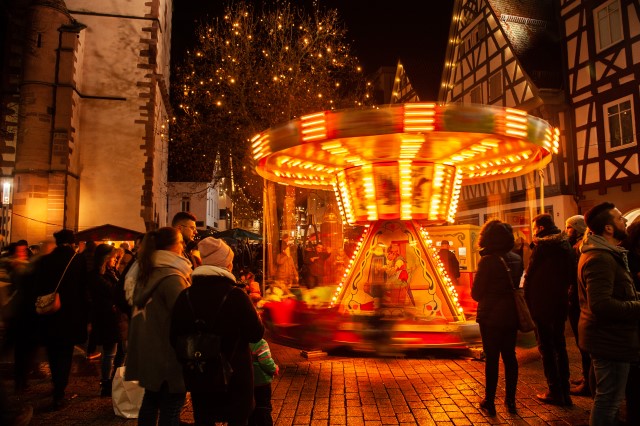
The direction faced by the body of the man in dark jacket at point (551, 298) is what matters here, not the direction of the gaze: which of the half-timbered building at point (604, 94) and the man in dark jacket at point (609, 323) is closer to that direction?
the half-timbered building

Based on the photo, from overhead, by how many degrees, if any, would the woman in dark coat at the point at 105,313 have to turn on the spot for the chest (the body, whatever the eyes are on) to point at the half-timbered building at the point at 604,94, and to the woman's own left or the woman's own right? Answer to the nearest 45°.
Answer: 0° — they already face it

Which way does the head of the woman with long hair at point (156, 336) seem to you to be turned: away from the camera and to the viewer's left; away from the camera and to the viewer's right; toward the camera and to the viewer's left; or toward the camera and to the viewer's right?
away from the camera and to the viewer's right

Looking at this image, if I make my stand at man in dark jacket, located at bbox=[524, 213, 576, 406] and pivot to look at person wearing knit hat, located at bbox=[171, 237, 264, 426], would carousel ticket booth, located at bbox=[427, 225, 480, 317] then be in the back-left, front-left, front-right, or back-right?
back-right
